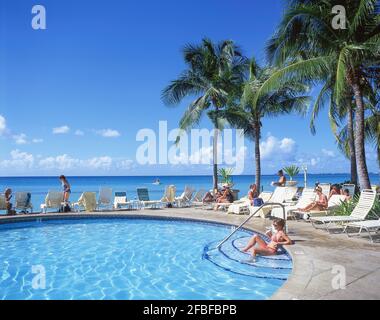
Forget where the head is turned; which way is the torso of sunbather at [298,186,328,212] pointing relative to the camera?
to the viewer's left

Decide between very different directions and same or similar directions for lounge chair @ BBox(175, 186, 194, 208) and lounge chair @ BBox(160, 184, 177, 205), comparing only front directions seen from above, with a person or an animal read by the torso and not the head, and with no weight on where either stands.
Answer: same or similar directions

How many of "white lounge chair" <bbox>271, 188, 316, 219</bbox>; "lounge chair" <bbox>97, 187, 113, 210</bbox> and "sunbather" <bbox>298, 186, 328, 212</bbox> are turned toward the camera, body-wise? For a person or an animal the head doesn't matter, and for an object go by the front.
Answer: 1

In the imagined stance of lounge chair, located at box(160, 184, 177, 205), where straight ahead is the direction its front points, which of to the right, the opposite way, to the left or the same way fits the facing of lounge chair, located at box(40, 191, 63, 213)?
the same way

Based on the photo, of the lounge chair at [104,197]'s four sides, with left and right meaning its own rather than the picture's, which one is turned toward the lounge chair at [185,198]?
left

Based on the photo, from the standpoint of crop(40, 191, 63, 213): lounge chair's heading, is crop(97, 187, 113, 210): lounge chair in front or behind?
behind

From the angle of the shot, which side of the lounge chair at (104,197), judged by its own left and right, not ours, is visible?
front

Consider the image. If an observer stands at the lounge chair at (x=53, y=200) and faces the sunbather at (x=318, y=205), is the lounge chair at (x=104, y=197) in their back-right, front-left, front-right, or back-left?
front-left

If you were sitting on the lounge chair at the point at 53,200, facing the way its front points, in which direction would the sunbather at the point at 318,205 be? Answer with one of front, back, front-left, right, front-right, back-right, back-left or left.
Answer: left

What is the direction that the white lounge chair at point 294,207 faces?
to the viewer's left

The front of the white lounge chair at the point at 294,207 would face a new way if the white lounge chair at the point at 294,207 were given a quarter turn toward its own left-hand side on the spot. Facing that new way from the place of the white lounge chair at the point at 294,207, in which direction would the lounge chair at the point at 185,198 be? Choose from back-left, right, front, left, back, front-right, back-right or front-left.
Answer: back-right
